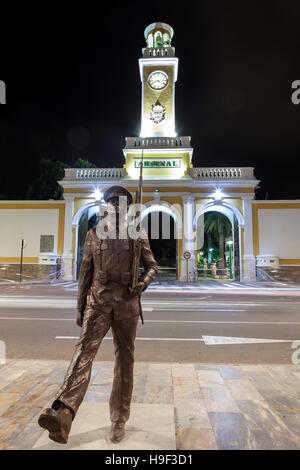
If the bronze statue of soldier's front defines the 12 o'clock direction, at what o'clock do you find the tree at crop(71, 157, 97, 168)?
The tree is roughly at 6 o'clock from the bronze statue of soldier.

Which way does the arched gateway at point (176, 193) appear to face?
toward the camera

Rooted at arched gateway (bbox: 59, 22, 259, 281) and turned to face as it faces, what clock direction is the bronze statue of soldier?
The bronze statue of soldier is roughly at 12 o'clock from the arched gateway.

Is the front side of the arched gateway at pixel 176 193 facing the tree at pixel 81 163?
no

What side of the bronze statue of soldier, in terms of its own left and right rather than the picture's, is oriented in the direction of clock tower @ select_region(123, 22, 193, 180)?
back

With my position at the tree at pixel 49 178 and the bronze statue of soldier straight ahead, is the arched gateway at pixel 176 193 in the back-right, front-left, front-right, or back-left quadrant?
front-left

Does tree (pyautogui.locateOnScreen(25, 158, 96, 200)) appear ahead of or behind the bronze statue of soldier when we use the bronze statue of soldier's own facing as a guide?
behind

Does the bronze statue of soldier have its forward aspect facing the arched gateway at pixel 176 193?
no

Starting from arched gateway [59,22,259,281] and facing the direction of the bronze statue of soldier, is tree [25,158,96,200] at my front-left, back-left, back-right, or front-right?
back-right

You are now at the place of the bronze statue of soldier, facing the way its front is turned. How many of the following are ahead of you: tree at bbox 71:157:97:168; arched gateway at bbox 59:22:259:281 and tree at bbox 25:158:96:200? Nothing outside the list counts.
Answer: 0

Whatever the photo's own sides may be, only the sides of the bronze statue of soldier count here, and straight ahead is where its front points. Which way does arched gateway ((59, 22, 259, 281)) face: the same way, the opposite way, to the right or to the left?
the same way

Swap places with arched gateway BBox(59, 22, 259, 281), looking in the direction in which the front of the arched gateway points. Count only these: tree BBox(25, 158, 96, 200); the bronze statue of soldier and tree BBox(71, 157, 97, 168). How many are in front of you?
1

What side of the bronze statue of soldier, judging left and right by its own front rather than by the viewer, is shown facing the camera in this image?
front

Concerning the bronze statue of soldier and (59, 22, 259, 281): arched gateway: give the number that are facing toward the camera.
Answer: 2

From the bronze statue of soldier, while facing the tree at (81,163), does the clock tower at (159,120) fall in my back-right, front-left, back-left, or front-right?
front-right

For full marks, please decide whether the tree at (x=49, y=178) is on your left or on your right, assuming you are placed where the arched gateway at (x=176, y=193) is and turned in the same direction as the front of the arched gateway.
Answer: on your right
